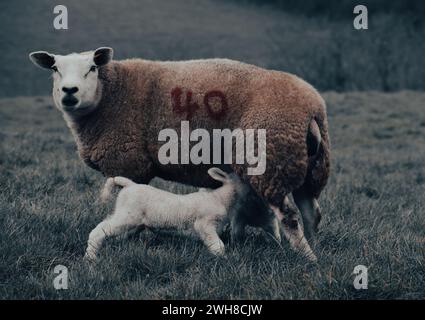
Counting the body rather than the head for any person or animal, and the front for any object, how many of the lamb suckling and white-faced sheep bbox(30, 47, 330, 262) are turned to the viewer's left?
1

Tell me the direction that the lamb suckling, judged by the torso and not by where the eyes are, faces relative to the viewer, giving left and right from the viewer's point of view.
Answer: facing to the right of the viewer

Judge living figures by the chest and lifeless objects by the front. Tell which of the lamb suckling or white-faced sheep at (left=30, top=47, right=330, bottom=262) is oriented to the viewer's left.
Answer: the white-faced sheep

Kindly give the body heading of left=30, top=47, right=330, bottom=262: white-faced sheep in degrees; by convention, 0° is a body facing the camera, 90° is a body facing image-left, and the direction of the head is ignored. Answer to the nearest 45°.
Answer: approximately 90°

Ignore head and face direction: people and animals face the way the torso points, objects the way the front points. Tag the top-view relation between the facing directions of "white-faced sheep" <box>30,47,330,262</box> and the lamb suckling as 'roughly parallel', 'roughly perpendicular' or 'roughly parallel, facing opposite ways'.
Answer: roughly parallel, facing opposite ways
